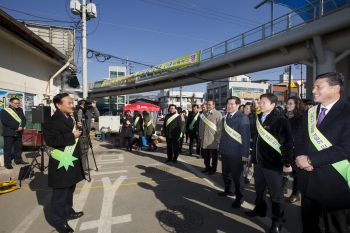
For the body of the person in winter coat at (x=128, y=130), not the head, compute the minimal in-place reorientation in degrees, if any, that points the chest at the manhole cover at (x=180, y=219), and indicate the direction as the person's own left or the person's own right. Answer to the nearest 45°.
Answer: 0° — they already face it

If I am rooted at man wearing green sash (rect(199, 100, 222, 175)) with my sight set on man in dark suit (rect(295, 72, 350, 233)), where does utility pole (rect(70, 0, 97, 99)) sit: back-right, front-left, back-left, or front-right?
back-right

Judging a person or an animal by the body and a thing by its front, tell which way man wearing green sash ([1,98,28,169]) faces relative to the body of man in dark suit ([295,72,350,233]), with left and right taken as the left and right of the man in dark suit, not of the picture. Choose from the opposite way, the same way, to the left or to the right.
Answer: the opposite way

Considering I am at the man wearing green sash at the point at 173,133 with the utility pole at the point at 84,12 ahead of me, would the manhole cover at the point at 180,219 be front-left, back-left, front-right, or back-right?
back-left

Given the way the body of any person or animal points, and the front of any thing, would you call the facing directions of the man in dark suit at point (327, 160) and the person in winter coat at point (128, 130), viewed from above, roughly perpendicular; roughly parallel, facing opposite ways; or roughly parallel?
roughly perpendicular

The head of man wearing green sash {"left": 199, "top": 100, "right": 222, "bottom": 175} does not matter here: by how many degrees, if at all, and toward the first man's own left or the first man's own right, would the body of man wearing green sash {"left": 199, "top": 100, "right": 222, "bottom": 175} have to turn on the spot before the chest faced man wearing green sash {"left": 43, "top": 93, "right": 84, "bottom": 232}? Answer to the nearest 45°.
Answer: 0° — they already face them

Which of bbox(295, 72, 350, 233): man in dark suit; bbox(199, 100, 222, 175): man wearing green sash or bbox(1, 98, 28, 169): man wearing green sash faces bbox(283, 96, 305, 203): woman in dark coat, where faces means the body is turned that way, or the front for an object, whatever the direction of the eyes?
bbox(1, 98, 28, 169): man wearing green sash
